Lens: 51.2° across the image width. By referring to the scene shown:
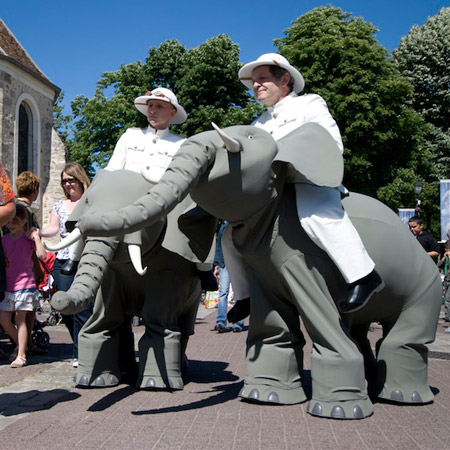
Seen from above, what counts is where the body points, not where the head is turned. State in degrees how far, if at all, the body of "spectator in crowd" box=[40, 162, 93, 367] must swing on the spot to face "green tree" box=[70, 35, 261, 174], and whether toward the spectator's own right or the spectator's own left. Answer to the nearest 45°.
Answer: approximately 135° to the spectator's own right

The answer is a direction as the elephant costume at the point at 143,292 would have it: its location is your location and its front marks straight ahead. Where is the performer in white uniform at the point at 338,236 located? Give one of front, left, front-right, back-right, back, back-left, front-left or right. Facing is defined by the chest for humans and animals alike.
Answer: left

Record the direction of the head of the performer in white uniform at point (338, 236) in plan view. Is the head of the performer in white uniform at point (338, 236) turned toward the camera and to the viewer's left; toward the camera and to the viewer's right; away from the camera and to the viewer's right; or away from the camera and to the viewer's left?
toward the camera and to the viewer's left

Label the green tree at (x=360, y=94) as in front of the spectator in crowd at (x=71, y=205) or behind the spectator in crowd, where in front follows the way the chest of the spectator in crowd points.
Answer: behind

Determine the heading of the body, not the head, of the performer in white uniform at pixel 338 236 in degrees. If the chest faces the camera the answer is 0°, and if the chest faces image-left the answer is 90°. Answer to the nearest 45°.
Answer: approximately 45°

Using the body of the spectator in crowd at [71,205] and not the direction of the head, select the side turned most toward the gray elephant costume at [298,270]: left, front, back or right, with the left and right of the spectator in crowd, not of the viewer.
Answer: left

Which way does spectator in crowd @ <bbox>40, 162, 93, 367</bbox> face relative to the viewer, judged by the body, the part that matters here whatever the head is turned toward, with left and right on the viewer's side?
facing the viewer and to the left of the viewer

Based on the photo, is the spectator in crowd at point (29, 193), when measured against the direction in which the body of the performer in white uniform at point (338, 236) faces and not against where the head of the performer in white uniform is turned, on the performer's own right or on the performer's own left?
on the performer's own right

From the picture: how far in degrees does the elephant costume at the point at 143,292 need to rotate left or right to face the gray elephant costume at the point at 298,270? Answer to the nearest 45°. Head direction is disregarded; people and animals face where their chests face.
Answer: approximately 90° to its left
